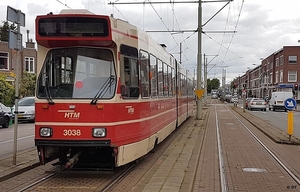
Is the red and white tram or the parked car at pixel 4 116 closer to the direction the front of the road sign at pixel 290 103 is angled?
the red and white tram

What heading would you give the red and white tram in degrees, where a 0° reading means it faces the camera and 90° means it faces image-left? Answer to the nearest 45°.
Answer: approximately 45°

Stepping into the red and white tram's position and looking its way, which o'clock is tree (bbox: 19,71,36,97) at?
The tree is roughly at 4 o'clock from the red and white tram.

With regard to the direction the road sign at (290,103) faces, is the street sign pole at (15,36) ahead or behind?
ahead

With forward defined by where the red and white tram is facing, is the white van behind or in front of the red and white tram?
behind

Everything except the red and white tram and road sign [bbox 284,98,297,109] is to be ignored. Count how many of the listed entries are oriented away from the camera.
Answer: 0

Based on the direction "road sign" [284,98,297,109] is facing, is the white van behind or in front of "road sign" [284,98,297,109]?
behind

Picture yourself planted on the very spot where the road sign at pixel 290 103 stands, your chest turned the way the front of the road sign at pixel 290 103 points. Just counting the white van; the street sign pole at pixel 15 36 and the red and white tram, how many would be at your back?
1

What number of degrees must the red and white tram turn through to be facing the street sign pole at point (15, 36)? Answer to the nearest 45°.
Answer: approximately 90° to its right
